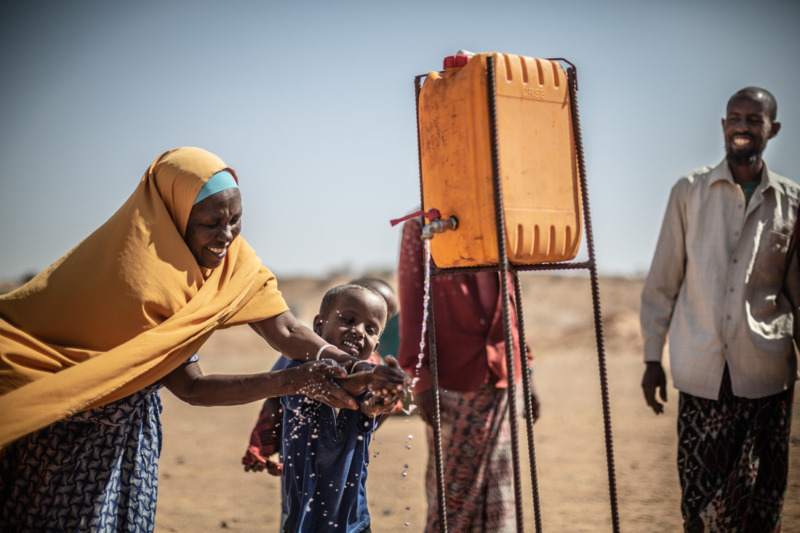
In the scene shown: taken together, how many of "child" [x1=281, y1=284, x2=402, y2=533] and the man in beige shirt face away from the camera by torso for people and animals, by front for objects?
0

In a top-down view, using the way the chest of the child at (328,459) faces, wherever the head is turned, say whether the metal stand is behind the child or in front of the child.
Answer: in front

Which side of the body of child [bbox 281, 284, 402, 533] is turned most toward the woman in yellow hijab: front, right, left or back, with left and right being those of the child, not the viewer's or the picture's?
right

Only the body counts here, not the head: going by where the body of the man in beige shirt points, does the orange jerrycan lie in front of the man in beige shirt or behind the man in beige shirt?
in front

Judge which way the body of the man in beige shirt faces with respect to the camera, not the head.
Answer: toward the camera

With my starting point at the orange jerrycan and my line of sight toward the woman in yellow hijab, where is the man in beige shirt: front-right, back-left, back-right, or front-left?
back-right

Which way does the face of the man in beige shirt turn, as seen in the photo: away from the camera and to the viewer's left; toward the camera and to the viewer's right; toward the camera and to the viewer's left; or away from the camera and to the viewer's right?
toward the camera and to the viewer's left

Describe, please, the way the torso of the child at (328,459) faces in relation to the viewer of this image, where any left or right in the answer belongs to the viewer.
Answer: facing the viewer and to the right of the viewer

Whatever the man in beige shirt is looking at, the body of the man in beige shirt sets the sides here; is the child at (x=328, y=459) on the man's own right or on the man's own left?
on the man's own right

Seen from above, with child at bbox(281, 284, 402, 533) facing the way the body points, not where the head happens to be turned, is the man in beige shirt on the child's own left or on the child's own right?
on the child's own left
